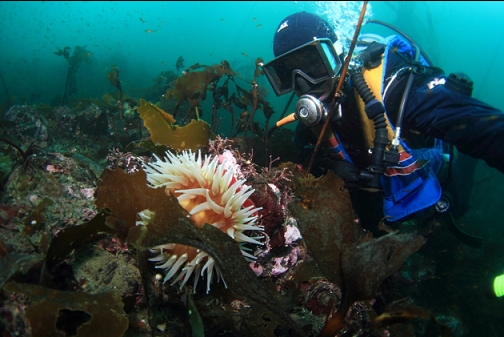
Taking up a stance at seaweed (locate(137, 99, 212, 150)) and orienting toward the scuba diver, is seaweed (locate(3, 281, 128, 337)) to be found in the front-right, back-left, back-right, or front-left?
back-right

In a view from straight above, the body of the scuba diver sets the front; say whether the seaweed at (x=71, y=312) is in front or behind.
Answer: in front

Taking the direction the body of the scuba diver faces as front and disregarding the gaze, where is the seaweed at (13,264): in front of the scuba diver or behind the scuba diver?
in front

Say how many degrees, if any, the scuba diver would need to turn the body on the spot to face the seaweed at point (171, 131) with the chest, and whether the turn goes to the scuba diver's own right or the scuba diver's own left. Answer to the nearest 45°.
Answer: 0° — they already face it

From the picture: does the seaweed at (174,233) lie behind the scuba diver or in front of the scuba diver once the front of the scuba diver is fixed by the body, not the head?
in front

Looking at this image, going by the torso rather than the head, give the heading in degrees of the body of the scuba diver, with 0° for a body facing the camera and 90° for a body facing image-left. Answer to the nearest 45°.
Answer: approximately 45°
